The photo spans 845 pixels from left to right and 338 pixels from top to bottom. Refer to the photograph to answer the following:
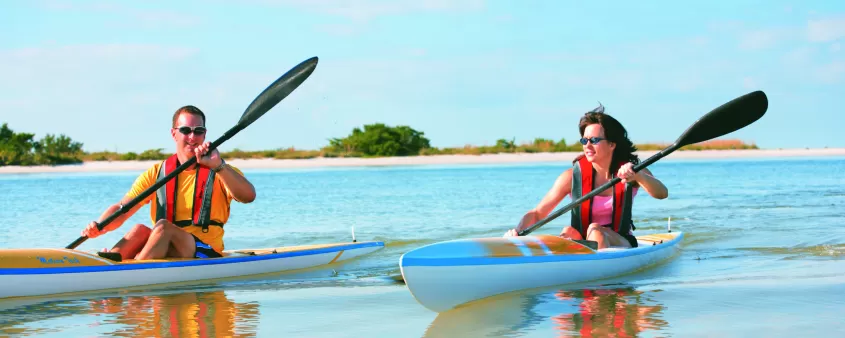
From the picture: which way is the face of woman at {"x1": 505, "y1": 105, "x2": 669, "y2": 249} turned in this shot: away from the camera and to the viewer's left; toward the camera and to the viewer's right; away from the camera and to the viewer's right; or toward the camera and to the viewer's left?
toward the camera and to the viewer's left

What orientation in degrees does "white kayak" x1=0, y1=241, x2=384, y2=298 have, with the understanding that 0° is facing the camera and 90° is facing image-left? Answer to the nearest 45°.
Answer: approximately 90°

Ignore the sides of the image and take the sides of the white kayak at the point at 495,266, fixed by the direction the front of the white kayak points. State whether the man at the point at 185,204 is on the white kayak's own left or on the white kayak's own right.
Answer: on the white kayak's own right

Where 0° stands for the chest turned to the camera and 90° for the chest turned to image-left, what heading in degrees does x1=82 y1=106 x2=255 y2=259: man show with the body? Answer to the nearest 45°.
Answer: approximately 45°

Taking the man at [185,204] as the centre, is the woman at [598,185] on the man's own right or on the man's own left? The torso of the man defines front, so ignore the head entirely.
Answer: on the man's own left

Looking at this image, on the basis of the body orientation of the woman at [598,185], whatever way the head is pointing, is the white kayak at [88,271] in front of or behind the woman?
in front

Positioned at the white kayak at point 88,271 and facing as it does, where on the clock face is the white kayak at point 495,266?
the white kayak at point 495,266 is roughly at 7 o'clock from the white kayak at point 88,271.
